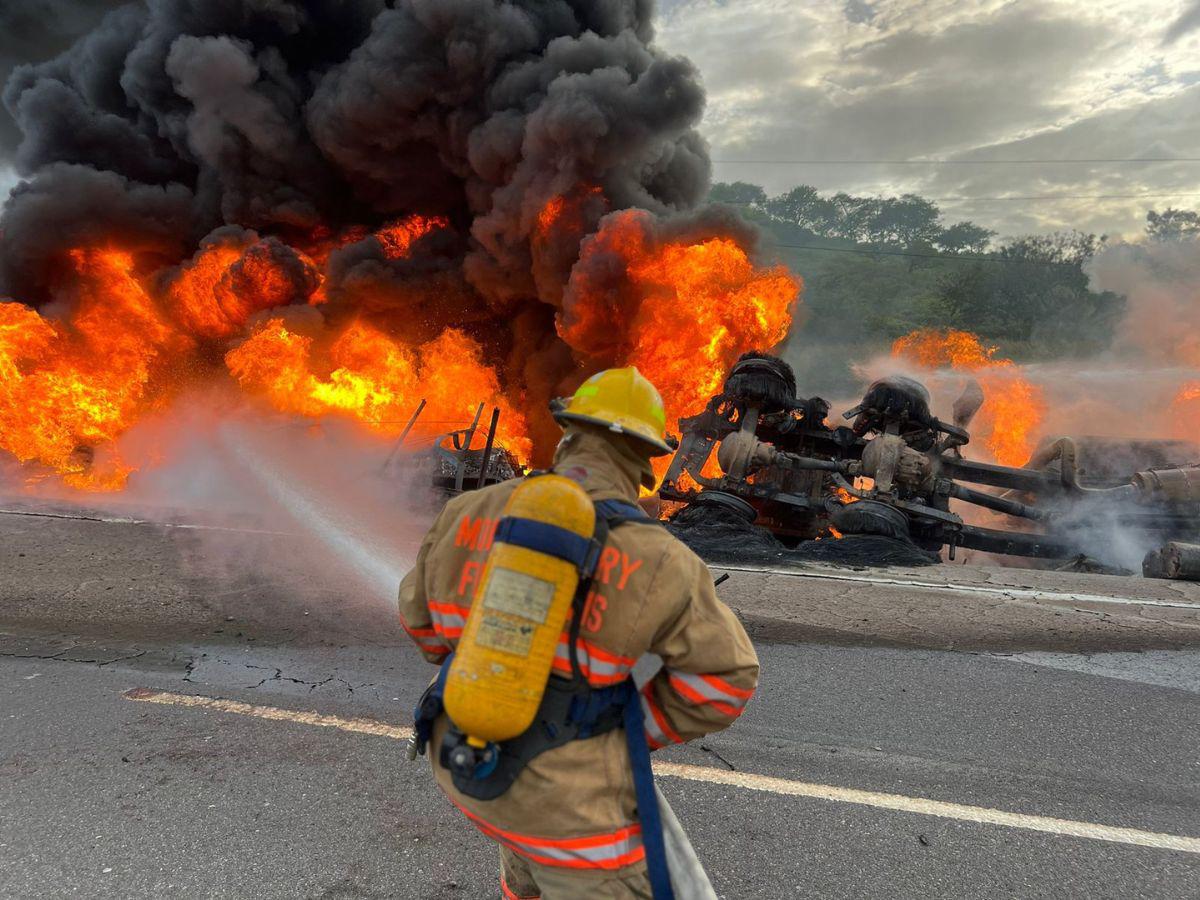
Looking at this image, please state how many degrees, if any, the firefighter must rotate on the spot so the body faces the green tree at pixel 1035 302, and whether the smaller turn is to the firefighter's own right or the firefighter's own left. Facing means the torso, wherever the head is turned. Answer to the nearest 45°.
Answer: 0° — they already face it

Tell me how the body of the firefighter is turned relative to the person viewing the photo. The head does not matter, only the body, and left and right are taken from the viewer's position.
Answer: facing away from the viewer and to the right of the viewer
